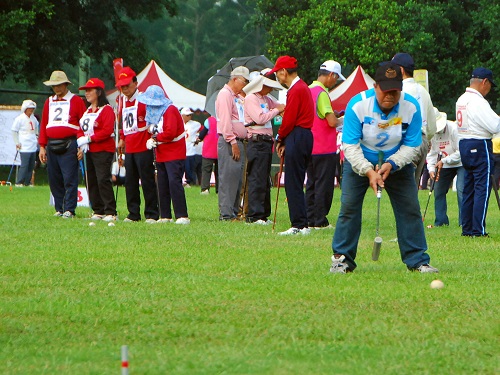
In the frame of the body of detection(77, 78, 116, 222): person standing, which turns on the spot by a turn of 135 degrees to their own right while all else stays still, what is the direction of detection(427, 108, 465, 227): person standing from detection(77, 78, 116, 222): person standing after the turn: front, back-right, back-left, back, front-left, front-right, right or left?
right

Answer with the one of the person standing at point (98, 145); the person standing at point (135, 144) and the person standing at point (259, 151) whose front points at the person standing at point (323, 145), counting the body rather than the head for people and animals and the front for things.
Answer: the person standing at point (259, 151)

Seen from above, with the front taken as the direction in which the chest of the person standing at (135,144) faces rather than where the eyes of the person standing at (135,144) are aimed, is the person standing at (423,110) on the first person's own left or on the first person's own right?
on the first person's own left

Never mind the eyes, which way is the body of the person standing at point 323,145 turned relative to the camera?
to the viewer's right

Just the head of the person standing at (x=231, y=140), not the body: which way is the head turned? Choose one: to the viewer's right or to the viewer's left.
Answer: to the viewer's right

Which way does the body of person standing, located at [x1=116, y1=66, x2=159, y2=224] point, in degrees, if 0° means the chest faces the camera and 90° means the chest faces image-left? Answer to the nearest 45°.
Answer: approximately 45°
